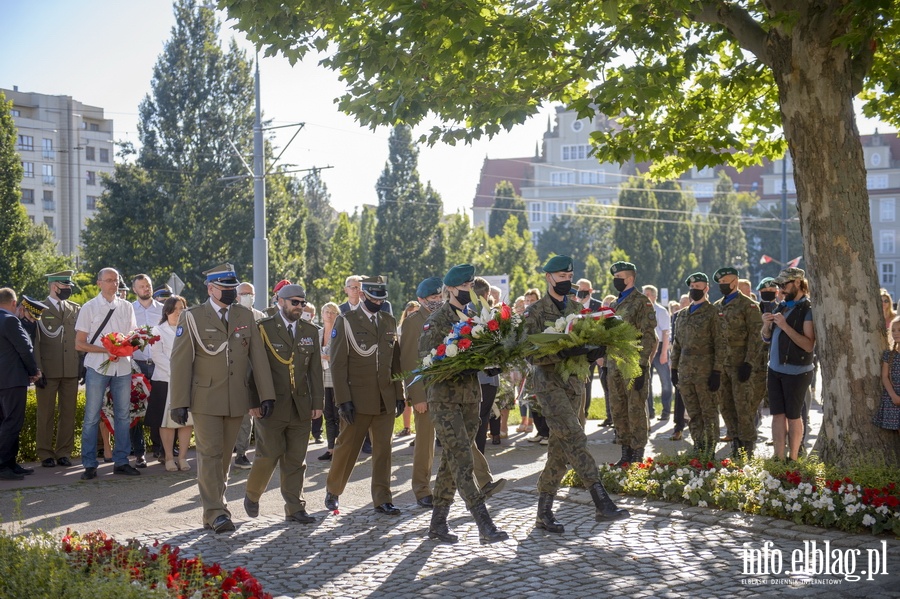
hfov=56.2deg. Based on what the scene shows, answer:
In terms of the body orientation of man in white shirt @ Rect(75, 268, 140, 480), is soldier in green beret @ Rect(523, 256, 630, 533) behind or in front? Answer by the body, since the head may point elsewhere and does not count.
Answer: in front

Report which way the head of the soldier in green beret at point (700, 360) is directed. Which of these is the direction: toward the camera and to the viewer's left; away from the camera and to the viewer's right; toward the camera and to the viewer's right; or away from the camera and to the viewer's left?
toward the camera and to the viewer's left

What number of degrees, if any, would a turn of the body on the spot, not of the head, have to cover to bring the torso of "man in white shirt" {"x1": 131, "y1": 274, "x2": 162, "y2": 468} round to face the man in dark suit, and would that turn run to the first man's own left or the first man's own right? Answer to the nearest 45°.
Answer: approximately 90° to the first man's own right

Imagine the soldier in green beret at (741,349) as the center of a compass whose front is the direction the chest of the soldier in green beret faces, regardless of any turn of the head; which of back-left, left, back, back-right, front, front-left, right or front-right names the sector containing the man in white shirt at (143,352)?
front-right

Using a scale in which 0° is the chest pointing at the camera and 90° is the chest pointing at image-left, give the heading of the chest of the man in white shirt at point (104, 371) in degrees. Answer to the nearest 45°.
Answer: approximately 315°

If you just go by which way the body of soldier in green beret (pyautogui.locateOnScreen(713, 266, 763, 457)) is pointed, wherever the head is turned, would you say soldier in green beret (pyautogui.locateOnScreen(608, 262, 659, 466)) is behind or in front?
in front

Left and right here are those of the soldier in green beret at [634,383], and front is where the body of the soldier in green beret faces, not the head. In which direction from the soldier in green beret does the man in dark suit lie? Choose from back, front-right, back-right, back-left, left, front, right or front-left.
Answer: front-right

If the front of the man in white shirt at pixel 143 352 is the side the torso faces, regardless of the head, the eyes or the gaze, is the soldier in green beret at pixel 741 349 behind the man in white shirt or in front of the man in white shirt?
in front

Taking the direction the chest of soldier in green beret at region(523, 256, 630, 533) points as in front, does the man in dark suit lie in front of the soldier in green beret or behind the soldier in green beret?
behind

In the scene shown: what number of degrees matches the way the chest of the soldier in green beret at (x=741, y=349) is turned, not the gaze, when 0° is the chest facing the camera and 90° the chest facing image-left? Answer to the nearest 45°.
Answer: approximately 45°
